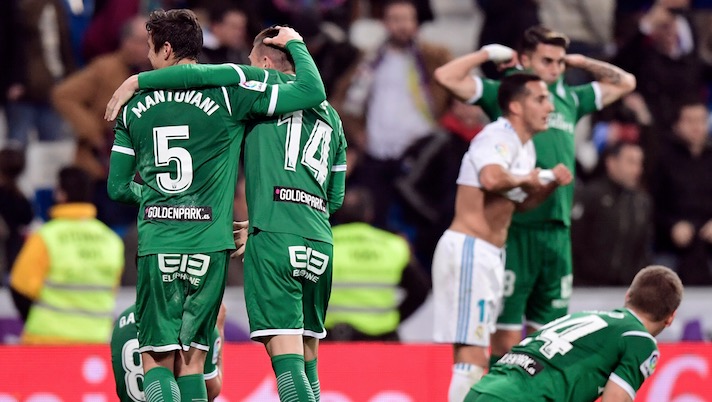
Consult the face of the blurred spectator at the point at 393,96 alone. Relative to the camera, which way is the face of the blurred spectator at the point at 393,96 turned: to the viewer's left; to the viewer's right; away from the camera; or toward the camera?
toward the camera

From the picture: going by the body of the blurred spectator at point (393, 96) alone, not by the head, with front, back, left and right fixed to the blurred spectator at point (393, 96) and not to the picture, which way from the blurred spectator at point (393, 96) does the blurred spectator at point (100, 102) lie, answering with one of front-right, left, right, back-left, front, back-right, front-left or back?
right

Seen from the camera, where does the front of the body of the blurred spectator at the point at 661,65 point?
toward the camera

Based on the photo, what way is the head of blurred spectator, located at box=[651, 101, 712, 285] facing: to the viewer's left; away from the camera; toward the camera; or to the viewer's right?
toward the camera

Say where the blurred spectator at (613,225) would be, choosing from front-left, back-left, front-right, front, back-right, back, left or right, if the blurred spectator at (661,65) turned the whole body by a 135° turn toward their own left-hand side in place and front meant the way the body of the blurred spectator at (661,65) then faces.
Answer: back-right

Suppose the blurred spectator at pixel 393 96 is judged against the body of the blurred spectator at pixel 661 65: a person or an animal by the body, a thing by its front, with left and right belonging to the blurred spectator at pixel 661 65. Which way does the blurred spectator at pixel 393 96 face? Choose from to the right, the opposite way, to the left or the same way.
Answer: the same way

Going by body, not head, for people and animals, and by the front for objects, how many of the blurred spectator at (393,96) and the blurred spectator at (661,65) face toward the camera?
2

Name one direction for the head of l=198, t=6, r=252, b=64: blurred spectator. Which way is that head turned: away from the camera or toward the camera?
toward the camera

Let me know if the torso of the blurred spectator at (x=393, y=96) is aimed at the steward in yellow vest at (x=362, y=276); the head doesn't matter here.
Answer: yes

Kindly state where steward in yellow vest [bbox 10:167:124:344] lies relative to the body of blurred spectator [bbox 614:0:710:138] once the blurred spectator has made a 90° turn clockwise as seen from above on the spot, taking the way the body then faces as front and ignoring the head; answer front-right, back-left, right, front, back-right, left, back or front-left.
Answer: front-left

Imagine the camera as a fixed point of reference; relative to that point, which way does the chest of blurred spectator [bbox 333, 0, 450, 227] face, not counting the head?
toward the camera

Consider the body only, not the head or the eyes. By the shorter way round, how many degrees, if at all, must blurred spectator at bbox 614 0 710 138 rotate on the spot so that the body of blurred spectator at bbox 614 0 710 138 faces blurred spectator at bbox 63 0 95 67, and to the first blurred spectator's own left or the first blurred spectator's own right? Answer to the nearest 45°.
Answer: approximately 90° to the first blurred spectator's own right

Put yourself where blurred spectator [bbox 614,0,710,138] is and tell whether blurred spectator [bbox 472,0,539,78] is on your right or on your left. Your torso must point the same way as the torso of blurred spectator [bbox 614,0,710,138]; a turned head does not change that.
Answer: on your right

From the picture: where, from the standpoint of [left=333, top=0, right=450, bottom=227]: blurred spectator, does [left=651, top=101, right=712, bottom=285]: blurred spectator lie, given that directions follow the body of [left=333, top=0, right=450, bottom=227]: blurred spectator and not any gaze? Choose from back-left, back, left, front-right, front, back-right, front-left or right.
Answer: left
